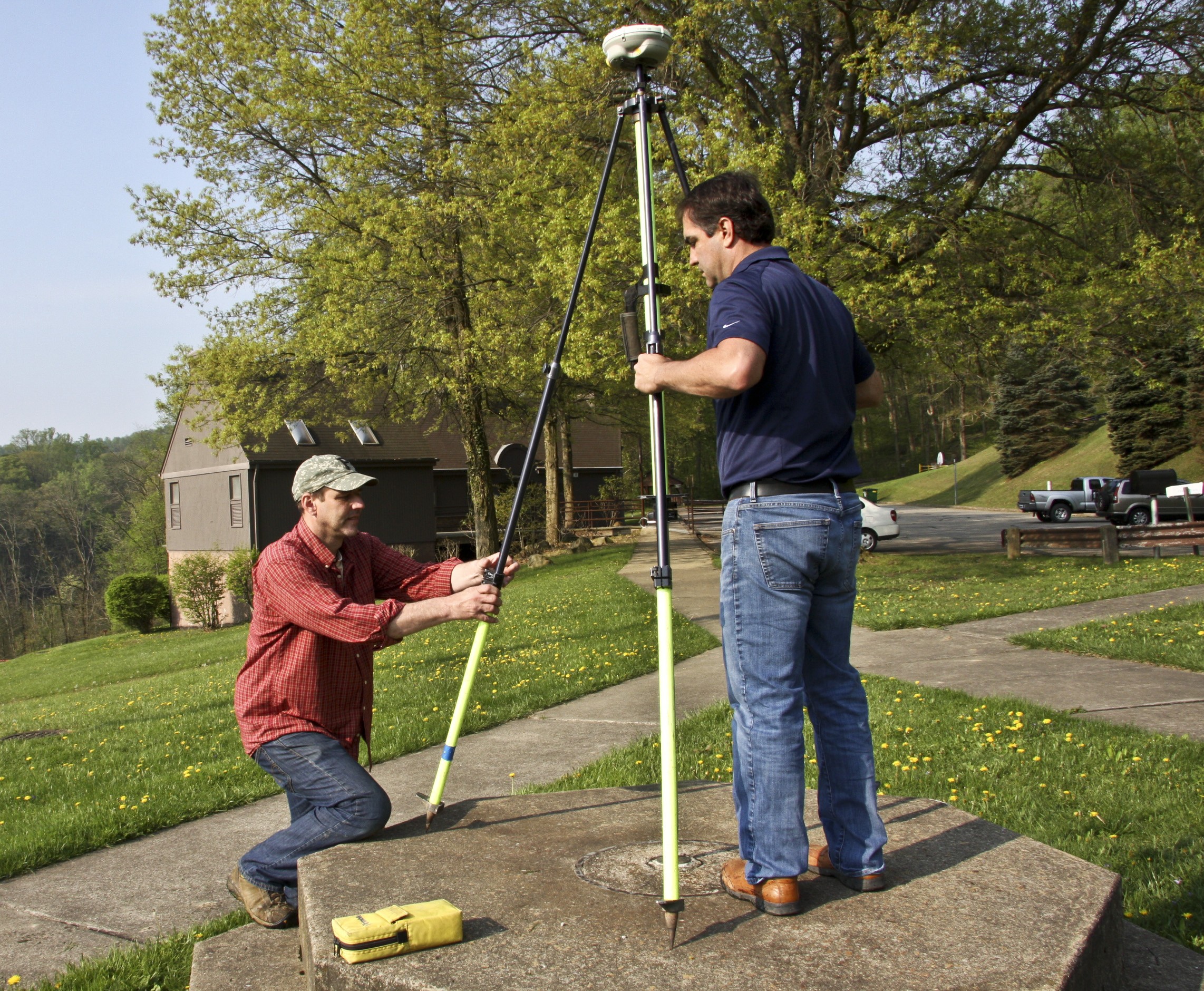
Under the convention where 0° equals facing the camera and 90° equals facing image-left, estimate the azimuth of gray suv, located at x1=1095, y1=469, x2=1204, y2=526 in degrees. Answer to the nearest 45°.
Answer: approximately 270°

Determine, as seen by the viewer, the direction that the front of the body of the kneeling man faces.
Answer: to the viewer's right

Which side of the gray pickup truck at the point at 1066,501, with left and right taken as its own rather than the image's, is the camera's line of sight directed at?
right

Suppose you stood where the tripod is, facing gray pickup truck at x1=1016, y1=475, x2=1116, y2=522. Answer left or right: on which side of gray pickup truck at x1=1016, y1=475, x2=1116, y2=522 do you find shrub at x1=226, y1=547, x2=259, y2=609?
left

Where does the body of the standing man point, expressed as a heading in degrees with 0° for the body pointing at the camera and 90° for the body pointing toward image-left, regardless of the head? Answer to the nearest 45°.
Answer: approximately 135°

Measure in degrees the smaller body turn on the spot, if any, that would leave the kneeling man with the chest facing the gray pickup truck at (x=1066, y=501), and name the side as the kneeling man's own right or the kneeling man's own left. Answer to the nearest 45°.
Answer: approximately 45° to the kneeling man's own left

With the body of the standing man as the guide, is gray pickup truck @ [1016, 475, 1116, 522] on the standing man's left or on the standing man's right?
on the standing man's right

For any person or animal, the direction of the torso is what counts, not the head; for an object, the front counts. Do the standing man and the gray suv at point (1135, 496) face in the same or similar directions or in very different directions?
very different directions

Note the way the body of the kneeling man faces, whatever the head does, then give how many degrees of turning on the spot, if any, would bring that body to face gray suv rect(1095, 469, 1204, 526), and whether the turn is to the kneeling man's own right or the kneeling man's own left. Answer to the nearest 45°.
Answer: approximately 45° to the kneeling man's own left

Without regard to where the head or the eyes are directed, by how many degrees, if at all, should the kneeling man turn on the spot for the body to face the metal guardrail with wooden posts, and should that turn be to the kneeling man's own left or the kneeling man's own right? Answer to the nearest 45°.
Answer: approximately 45° to the kneeling man's own left

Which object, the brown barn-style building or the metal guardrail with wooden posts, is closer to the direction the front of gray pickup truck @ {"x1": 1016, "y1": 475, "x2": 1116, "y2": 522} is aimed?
the metal guardrail with wooden posts
